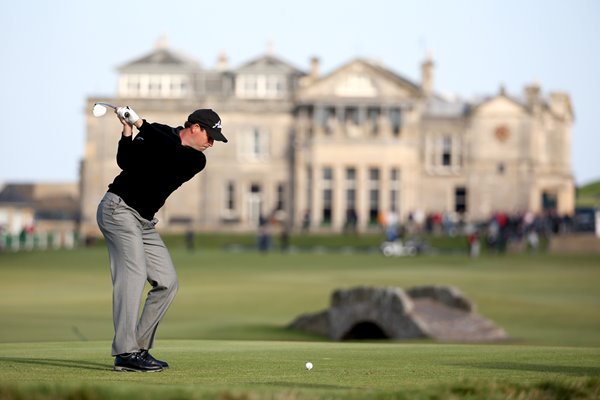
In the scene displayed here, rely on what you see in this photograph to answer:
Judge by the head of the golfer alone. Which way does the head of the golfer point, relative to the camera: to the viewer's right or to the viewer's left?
to the viewer's right

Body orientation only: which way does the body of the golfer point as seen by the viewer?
to the viewer's right
